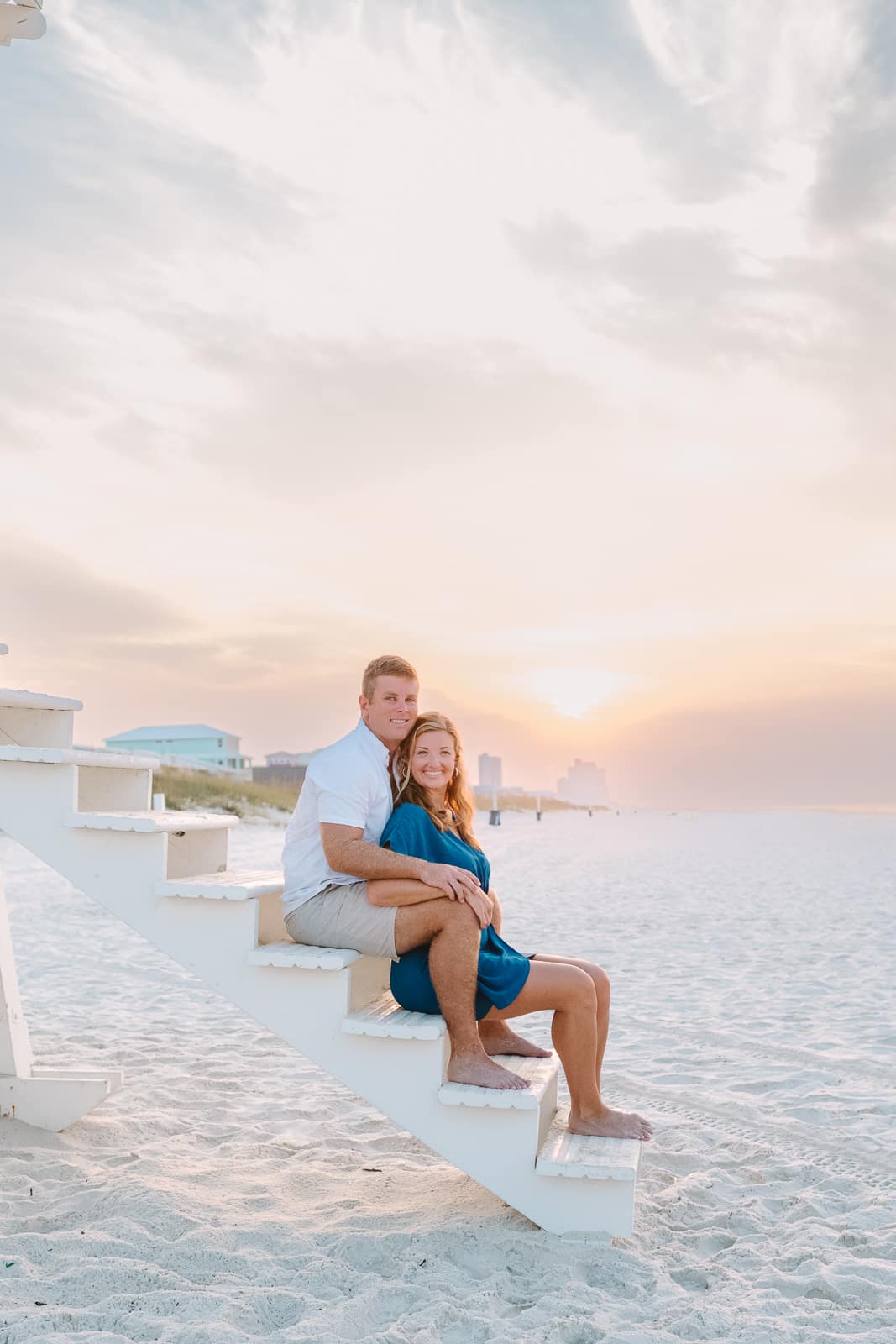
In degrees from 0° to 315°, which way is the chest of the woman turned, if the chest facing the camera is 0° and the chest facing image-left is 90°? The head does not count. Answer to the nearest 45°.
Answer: approximately 270°

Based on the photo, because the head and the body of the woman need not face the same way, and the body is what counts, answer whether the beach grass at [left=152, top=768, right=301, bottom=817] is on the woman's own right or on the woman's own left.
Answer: on the woman's own left

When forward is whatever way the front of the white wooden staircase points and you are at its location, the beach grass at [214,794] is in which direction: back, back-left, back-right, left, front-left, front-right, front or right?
left

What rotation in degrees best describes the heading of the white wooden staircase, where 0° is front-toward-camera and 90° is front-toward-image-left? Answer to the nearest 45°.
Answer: approximately 270°
